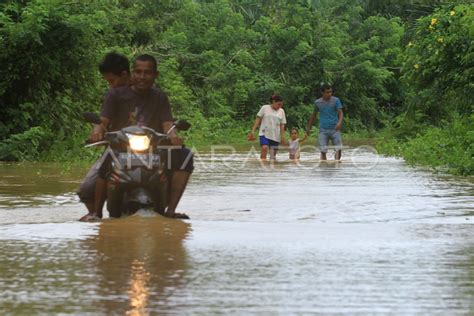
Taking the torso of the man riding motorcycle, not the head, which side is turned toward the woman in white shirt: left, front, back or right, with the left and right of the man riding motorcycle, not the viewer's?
back

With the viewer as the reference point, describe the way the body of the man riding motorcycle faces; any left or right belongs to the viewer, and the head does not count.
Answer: facing the viewer

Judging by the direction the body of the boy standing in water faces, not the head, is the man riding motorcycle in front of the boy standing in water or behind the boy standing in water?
in front

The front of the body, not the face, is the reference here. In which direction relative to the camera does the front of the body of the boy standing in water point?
toward the camera

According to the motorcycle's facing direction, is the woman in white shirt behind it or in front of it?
behind

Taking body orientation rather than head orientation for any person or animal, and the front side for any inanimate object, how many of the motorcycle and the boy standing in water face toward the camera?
2
